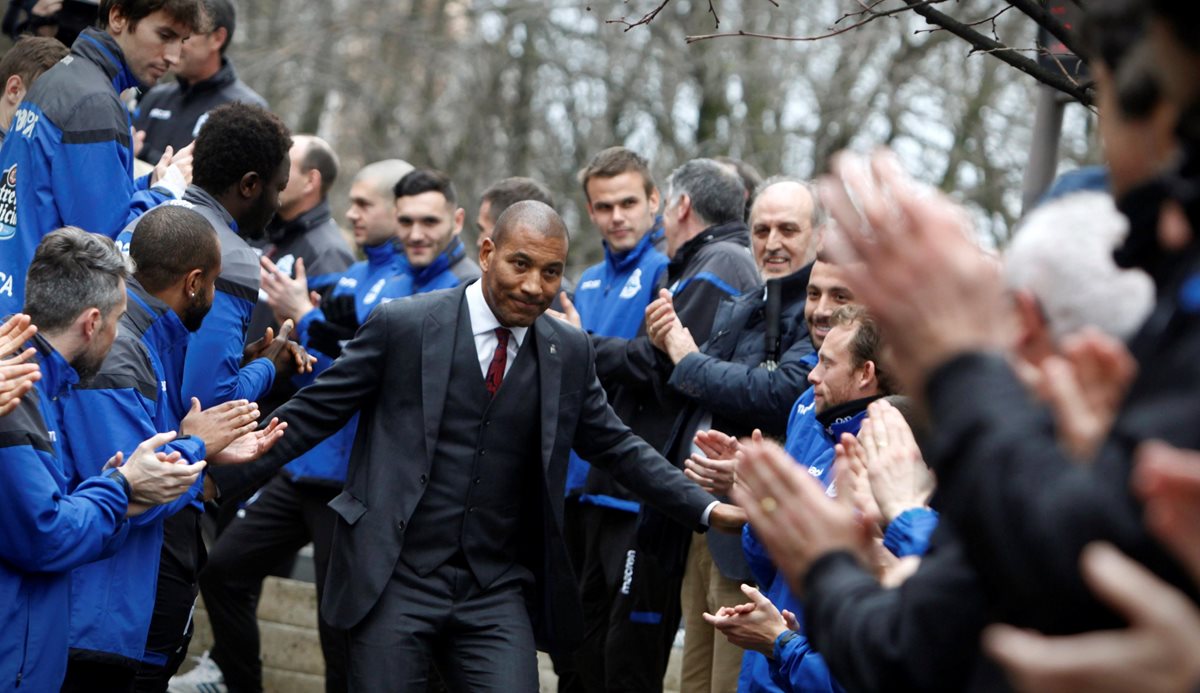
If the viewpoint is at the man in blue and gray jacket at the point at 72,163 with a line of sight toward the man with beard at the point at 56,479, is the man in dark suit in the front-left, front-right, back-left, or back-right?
front-left

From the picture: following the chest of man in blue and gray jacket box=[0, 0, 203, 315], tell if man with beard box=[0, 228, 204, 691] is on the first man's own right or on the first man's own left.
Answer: on the first man's own right

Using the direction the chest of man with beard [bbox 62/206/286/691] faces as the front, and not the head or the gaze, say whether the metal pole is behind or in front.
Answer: in front

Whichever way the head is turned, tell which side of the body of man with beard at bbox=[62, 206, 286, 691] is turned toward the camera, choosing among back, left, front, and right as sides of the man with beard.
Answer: right

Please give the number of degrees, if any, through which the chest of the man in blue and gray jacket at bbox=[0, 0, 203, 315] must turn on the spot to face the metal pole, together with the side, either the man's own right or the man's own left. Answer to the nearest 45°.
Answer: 0° — they already face it

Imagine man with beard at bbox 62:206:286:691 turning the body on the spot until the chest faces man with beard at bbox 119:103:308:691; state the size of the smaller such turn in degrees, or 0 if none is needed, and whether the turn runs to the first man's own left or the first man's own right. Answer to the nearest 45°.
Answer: approximately 90° to the first man's own left

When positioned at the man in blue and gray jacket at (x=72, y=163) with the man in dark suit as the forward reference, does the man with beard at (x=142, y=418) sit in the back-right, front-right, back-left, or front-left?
front-right

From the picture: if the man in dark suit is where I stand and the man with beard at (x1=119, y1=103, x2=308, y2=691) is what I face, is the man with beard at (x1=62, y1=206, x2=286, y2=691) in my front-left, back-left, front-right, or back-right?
front-left

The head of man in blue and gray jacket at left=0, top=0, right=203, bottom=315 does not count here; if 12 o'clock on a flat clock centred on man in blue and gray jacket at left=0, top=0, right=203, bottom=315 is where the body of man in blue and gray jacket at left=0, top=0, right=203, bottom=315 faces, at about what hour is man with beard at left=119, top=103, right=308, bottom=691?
man with beard at left=119, top=103, right=308, bottom=691 is roughly at 1 o'clock from man in blue and gray jacket at left=0, top=0, right=203, bottom=315.

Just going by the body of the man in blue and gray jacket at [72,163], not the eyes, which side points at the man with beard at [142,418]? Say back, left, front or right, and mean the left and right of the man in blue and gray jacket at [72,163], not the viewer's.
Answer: right

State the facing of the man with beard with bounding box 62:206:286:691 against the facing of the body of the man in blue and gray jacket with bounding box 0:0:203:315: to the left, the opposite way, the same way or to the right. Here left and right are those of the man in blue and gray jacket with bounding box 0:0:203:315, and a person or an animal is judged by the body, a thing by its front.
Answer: the same way

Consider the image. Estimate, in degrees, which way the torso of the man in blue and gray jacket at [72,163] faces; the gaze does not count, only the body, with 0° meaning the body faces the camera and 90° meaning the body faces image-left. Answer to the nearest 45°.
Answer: approximately 270°

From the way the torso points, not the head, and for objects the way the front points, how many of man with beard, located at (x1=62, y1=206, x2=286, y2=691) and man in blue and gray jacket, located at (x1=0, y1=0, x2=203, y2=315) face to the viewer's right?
2

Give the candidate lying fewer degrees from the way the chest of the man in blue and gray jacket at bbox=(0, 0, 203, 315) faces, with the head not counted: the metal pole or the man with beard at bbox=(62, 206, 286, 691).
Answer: the metal pole

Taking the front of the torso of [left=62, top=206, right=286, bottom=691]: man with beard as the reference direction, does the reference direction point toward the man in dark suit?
yes

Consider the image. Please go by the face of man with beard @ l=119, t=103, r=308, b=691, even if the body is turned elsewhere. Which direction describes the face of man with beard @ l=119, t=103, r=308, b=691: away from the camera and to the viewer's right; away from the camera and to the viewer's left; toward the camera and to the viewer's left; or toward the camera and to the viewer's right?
away from the camera and to the viewer's right
